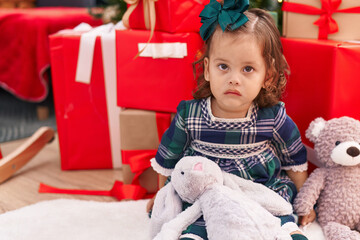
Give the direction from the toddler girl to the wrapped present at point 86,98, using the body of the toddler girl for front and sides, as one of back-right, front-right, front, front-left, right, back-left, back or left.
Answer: back-right

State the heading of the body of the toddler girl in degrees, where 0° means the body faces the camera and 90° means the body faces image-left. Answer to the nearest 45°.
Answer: approximately 0°

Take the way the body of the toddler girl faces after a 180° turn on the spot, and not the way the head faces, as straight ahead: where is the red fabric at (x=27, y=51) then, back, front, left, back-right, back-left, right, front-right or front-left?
front-left
